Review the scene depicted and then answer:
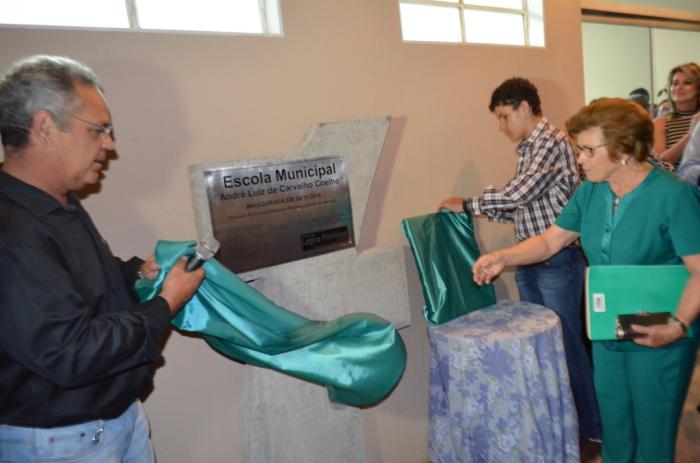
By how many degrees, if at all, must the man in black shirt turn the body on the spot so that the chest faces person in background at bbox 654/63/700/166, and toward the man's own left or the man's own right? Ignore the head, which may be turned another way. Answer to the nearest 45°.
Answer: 0° — they already face them

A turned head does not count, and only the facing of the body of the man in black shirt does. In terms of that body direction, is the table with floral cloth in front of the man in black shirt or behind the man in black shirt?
in front

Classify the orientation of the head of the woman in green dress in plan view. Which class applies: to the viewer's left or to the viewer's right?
to the viewer's left

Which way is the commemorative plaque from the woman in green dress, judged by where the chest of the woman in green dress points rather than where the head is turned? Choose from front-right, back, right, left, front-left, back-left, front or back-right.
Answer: front-right

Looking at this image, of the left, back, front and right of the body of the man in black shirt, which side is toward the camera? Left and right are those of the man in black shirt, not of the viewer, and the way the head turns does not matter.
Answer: right

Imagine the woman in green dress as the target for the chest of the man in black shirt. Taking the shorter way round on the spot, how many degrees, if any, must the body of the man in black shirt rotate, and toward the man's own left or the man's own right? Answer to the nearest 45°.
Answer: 0° — they already face them

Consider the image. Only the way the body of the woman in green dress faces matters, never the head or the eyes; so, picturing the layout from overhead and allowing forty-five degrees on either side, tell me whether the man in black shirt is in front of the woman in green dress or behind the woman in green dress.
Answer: in front

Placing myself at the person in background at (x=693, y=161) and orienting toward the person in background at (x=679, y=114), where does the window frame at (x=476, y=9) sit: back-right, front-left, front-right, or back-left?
back-left

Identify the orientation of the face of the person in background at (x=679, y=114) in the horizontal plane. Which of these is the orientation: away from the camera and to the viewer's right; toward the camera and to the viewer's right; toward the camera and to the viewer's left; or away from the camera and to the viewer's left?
toward the camera and to the viewer's left

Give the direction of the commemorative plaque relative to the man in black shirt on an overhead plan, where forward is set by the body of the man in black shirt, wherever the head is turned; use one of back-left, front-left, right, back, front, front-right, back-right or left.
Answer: front-left

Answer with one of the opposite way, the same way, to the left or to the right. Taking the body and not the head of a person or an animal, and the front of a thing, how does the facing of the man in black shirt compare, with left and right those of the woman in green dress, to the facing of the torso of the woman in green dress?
the opposite way

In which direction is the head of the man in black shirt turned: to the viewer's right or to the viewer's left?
to the viewer's right

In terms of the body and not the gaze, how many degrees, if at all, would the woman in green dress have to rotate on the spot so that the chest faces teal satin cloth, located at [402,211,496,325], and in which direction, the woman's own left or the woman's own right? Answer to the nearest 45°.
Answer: approximately 90° to the woman's own right

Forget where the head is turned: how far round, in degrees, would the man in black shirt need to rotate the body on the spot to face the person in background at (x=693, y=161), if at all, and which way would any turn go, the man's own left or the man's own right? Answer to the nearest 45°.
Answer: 0° — they already face them
